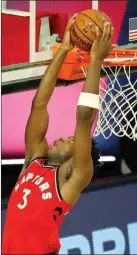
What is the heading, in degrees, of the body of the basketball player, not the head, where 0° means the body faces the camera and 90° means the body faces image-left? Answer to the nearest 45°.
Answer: approximately 45°

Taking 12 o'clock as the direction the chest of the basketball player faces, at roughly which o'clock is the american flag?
The american flag is roughly at 5 o'clock from the basketball player.
